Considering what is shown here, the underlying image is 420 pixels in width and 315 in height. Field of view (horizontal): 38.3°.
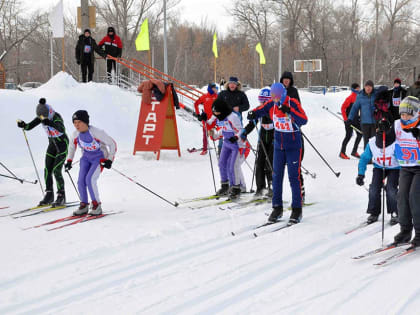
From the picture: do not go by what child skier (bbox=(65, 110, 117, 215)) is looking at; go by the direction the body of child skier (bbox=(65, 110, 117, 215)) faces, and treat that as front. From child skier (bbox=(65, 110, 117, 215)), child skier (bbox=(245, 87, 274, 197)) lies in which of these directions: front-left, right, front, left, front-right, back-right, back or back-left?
back-left

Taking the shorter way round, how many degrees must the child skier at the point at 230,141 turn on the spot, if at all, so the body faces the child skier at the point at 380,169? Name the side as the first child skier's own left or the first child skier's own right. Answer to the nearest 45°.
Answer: approximately 90° to the first child skier's own left

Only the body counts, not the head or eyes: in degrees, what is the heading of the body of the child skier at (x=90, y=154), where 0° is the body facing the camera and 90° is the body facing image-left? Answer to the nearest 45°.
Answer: approximately 45°

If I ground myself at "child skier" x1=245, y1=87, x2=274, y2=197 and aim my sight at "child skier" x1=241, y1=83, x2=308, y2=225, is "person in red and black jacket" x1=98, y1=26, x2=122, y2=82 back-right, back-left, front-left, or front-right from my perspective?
back-right

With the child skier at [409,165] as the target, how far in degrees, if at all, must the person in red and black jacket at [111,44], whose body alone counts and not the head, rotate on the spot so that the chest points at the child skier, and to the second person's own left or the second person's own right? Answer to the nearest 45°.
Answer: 0° — they already face them

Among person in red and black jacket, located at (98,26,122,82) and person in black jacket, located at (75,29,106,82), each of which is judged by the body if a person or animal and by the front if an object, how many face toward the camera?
2

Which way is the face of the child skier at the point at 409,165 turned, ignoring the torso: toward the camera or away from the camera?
toward the camera

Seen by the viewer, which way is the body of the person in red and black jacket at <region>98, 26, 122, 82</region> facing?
toward the camera

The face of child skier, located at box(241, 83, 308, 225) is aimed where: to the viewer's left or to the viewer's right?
to the viewer's left

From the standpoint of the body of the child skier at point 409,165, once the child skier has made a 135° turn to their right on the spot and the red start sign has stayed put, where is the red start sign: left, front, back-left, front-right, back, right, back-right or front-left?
front-left

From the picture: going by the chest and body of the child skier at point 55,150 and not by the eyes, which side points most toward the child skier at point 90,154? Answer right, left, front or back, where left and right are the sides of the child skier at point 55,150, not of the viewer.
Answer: left

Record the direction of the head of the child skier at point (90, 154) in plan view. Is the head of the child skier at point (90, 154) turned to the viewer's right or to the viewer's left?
to the viewer's left

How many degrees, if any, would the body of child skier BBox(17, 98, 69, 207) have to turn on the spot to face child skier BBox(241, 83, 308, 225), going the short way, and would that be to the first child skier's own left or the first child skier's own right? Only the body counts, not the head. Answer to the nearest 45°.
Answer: approximately 90° to the first child skier's own left

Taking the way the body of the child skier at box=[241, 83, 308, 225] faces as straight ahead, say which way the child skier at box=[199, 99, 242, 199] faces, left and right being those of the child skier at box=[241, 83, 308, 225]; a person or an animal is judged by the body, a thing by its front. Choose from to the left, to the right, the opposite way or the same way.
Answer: the same way
